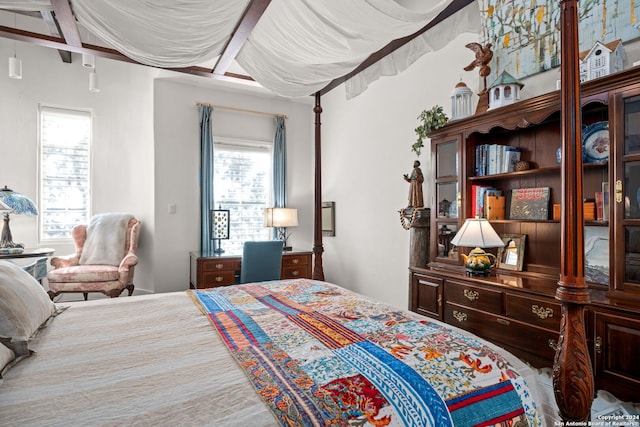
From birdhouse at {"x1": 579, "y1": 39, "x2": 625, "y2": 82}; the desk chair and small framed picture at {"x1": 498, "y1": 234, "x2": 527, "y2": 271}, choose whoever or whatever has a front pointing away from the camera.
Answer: the desk chair

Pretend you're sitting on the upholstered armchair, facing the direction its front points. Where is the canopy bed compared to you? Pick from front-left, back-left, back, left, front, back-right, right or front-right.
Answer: front-left

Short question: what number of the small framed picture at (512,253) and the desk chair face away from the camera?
1

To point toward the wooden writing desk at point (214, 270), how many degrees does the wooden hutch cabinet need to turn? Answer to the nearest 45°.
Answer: approximately 45° to its right

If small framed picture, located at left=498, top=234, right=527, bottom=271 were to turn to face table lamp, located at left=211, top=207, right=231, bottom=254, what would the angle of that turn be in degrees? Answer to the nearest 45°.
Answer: approximately 45° to its right

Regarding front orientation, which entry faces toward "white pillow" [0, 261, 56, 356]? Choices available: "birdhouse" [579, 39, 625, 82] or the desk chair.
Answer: the birdhouse

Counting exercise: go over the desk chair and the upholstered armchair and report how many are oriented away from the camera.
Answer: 1

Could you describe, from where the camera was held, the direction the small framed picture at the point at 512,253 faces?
facing the viewer and to the left of the viewer

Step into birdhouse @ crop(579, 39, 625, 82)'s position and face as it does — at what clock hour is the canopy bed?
The canopy bed is roughly at 12 o'clock from the birdhouse.

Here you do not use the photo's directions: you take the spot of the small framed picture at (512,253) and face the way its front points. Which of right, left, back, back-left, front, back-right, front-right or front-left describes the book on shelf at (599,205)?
left

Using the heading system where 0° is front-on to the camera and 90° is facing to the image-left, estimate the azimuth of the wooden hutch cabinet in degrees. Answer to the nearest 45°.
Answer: approximately 45°

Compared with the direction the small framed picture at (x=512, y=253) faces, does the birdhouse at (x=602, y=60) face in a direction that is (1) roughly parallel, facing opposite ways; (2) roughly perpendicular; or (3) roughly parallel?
roughly parallel

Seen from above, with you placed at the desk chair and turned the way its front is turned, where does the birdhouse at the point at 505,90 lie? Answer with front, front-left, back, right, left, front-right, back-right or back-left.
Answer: back-right

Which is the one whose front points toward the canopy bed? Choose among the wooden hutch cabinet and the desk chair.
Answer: the wooden hutch cabinet

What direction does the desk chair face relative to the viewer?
away from the camera

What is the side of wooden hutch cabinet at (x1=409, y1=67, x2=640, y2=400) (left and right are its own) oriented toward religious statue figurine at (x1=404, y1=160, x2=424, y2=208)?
right

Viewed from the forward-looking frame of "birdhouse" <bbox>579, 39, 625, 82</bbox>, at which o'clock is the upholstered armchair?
The upholstered armchair is roughly at 1 o'clock from the birdhouse.

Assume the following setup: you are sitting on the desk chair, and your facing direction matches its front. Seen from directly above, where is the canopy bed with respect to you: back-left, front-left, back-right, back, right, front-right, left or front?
back

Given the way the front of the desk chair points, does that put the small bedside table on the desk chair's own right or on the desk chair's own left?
on the desk chair's own left

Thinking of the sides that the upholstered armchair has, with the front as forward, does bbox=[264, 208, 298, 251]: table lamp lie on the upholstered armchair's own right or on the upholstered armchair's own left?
on the upholstered armchair's own left
